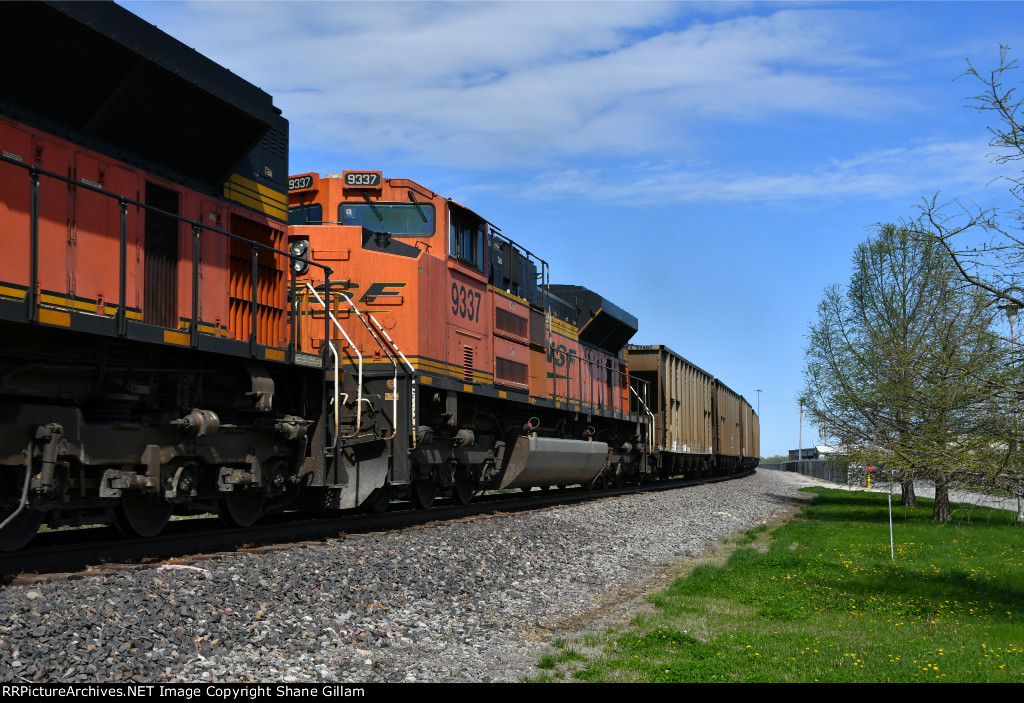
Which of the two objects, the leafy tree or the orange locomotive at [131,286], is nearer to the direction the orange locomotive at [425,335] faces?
the orange locomotive

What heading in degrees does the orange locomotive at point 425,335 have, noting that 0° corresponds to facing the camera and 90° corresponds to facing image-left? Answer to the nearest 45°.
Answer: approximately 45°

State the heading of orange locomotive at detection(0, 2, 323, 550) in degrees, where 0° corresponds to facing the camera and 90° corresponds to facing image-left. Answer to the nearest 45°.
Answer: approximately 45°
